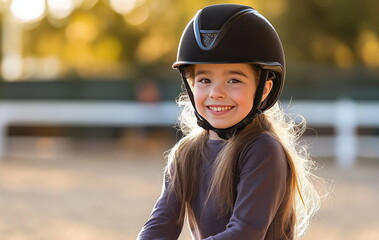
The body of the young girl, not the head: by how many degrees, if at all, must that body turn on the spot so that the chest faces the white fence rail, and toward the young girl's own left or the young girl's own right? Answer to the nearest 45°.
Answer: approximately 135° to the young girl's own right

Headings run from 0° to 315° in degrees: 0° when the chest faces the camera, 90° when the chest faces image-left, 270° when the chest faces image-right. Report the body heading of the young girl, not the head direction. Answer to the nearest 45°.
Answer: approximately 45°
